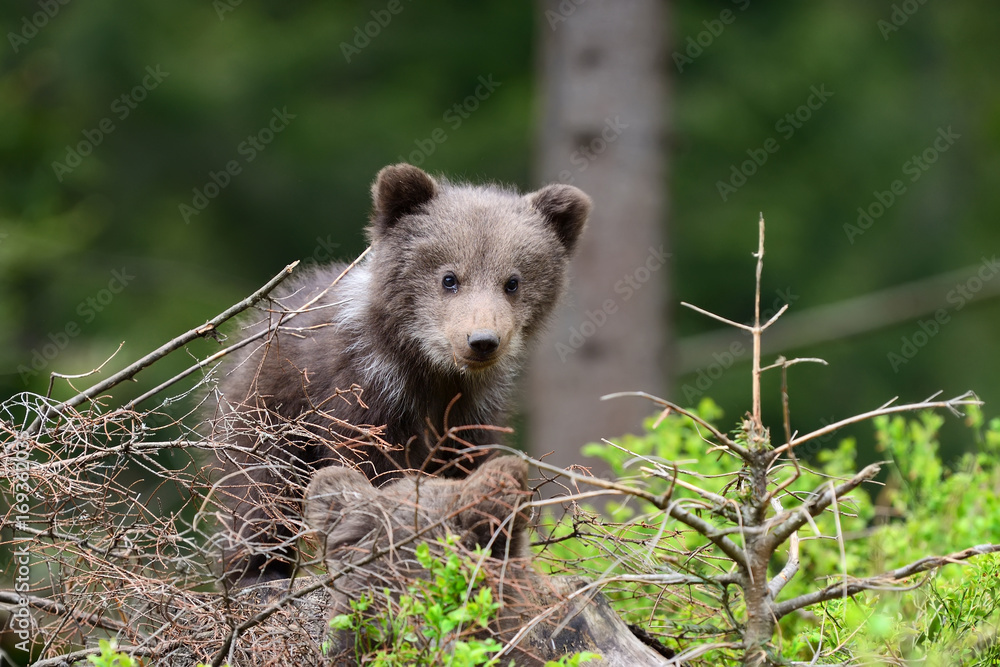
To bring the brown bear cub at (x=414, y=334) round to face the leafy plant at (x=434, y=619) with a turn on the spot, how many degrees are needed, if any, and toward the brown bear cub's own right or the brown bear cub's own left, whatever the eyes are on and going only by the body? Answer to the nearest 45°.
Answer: approximately 45° to the brown bear cub's own right

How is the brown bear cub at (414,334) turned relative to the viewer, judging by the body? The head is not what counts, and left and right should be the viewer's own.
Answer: facing the viewer and to the right of the viewer
